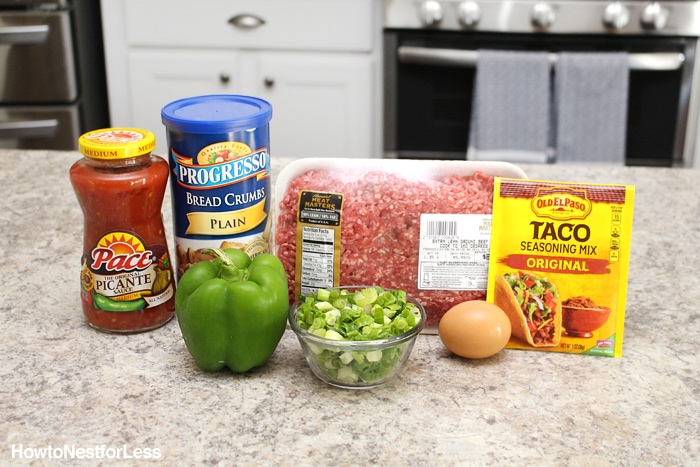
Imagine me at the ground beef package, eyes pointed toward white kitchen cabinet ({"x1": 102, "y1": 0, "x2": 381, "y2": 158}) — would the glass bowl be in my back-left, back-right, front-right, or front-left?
back-left

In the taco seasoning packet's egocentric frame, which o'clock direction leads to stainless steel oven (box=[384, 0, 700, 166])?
The stainless steel oven is roughly at 6 o'clock from the taco seasoning packet.

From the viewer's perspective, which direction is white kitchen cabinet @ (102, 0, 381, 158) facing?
toward the camera

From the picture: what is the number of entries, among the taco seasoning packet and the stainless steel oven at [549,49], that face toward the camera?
2

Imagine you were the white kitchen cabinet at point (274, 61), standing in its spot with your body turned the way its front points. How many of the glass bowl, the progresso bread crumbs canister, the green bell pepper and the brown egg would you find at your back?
0

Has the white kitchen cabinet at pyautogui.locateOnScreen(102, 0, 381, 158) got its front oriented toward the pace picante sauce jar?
yes

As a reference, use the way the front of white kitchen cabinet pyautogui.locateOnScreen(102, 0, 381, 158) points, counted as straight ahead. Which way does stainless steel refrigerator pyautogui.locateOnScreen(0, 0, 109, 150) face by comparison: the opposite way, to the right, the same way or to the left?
the same way

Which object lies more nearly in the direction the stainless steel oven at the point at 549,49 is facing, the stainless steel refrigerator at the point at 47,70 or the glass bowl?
the glass bowl

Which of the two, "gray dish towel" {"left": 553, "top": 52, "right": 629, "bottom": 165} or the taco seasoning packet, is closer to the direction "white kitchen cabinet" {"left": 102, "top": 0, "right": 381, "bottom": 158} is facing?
the taco seasoning packet

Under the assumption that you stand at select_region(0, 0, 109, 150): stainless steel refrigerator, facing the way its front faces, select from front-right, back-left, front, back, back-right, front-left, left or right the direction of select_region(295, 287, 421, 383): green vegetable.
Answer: front

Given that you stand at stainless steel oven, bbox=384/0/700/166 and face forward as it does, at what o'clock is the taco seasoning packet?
The taco seasoning packet is roughly at 12 o'clock from the stainless steel oven.

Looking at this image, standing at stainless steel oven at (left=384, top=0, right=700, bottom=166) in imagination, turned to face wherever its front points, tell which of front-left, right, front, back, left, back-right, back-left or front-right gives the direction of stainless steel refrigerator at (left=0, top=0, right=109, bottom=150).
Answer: right

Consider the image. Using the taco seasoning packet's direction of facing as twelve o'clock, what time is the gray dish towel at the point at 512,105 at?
The gray dish towel is roughly at 6 o'clock from the taco seasoning packet.

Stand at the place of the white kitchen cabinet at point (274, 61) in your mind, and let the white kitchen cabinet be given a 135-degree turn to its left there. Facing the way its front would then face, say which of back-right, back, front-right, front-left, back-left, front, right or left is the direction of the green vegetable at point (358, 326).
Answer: back-right

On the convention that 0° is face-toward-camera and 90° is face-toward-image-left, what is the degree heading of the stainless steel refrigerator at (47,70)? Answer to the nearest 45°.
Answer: approximately 0°

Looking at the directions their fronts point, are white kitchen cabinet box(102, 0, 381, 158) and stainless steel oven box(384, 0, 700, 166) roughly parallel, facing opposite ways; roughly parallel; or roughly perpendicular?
roughly parallel

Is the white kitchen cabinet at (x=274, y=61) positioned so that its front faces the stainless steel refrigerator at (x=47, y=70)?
no

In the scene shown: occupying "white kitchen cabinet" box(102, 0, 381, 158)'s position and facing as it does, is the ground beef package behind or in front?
in front

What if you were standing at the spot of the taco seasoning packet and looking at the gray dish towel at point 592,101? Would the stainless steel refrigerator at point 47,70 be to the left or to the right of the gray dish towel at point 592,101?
left
